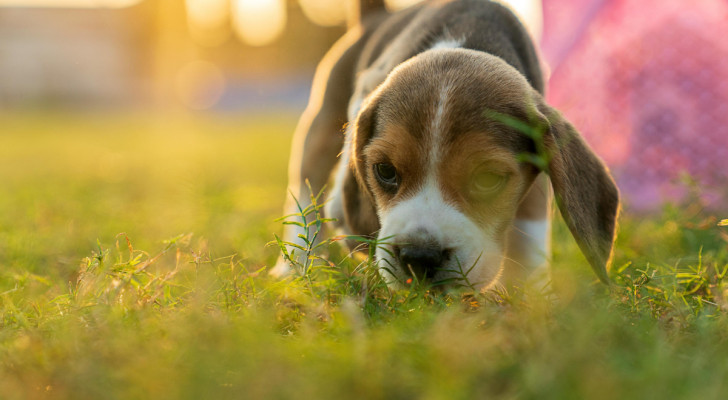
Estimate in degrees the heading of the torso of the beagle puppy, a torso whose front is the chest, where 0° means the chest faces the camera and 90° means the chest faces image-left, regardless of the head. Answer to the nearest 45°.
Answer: approximately 0°
